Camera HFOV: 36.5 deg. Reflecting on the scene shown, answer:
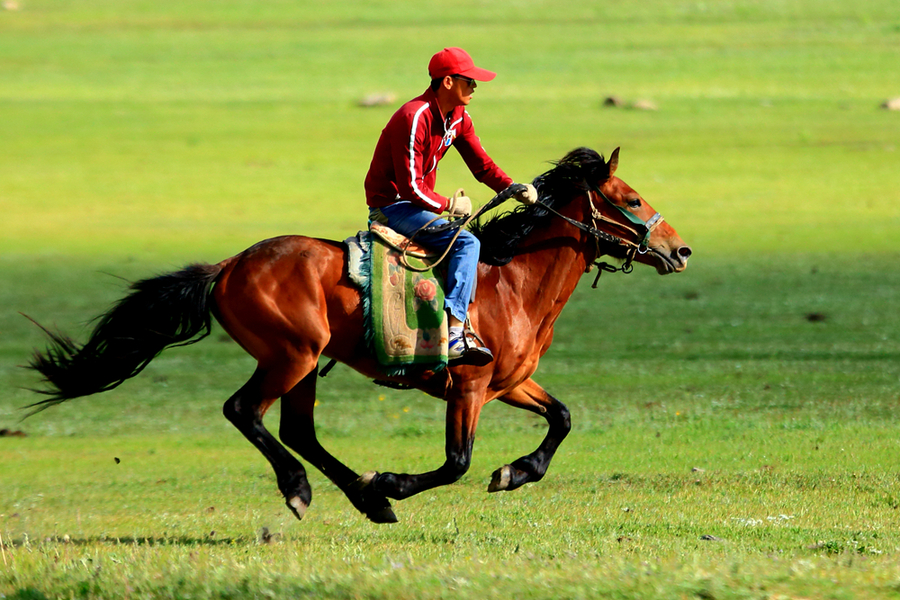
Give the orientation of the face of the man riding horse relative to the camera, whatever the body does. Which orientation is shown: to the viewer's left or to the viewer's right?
to the viewer's right

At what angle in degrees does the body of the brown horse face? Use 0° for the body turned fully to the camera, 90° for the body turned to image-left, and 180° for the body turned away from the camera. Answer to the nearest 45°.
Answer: approximately 270°

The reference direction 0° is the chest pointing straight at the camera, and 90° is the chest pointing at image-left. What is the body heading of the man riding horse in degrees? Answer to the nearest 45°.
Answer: approximately 270°
